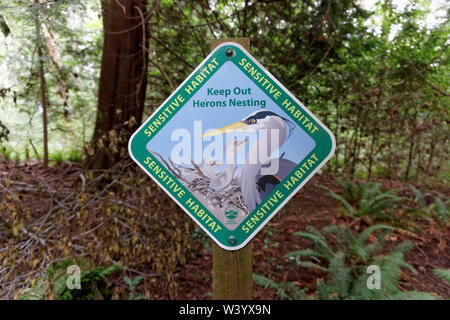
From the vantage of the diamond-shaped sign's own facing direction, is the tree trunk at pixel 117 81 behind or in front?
behind

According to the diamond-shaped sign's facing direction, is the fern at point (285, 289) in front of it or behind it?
behind

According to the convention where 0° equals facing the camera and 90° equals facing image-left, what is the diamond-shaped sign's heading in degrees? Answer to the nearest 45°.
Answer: approximately 0°
